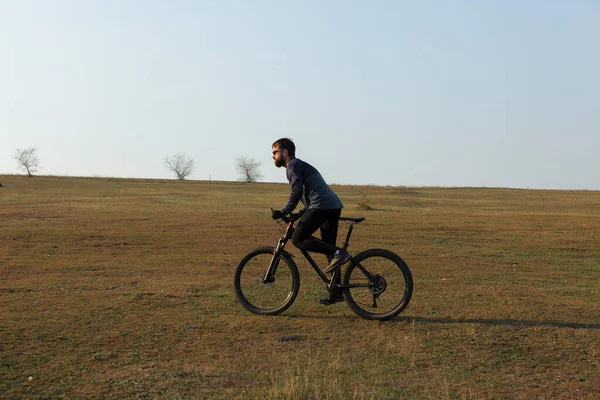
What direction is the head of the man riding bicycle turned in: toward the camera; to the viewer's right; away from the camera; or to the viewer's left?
to the viewer's left

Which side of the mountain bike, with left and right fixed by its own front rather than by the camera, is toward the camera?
left

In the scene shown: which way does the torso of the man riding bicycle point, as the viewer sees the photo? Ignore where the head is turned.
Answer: to the viewer's left
